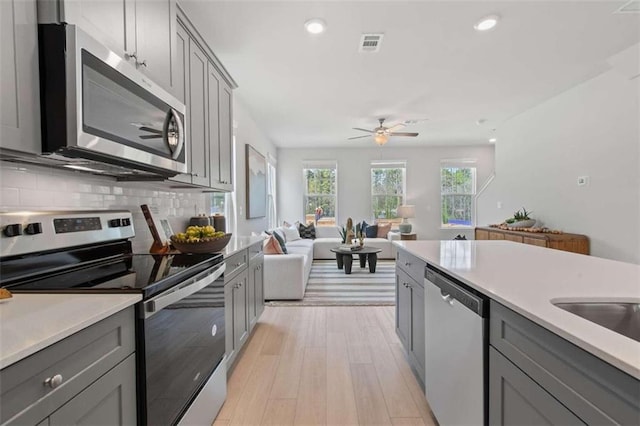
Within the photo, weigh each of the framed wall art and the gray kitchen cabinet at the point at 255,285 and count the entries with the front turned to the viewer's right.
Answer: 2

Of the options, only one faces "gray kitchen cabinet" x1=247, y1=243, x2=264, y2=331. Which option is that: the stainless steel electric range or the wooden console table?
the wooden console table

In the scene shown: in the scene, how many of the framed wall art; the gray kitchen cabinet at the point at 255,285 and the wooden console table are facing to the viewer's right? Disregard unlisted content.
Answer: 2

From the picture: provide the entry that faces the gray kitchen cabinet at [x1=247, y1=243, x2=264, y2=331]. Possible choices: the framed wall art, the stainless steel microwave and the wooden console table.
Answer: the wooden console table

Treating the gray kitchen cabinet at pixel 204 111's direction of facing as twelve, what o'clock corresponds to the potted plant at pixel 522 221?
The potted plant is roughly at 10 o'clock from the gray kitchen cabinet.

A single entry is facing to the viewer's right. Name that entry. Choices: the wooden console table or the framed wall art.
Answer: the framed wall art

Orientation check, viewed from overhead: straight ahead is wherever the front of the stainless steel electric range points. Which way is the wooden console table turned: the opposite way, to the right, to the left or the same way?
the opposite way

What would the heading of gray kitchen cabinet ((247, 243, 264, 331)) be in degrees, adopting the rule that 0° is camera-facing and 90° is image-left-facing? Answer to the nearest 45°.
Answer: approximately 270°

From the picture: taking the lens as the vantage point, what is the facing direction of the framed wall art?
facing to the right of the viewer

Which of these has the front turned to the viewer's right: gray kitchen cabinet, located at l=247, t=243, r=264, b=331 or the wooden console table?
the gray kitchen cabinet

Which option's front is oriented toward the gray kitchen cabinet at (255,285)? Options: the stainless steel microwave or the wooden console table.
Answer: the wooden console table

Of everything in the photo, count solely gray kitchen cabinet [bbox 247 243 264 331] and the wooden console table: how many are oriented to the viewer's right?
1
